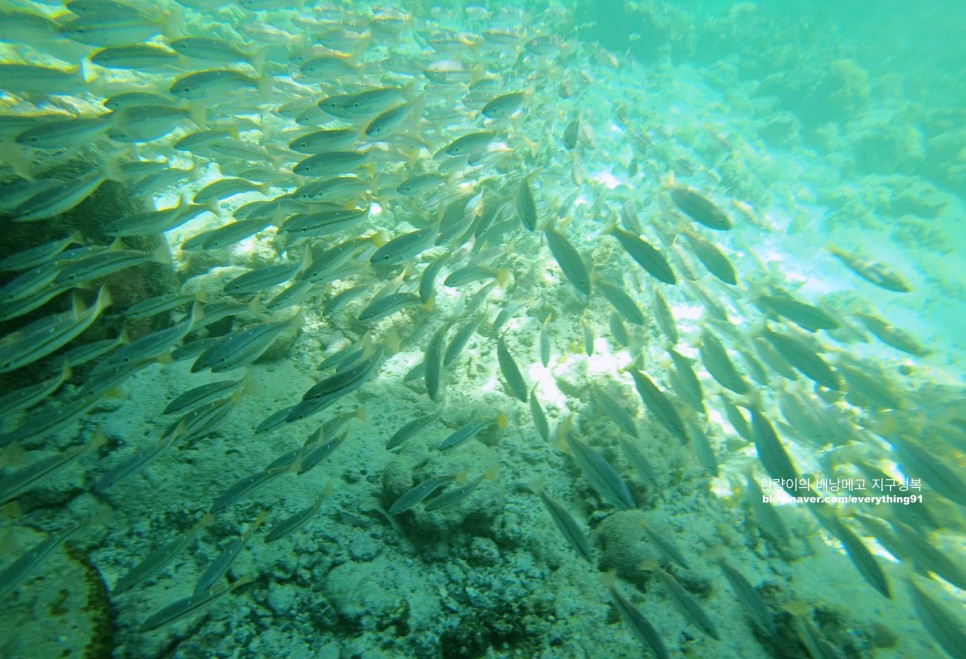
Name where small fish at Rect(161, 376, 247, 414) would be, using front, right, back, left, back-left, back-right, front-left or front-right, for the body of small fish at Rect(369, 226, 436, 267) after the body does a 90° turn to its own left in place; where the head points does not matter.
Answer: right

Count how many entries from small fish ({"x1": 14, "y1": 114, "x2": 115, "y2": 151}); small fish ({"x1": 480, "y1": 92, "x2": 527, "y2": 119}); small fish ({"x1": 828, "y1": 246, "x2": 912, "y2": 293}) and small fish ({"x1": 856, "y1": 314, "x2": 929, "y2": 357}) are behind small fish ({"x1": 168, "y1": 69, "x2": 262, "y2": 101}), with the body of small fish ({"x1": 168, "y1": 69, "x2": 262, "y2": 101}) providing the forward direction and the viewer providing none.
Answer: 3

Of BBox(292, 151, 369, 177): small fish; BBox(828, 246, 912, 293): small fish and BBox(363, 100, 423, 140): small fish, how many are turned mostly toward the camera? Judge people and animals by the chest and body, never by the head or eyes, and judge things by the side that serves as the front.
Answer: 0

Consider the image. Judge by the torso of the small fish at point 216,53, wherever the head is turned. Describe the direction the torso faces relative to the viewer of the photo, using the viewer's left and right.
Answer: facing to the left of the viewer

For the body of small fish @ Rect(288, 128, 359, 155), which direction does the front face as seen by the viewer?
to the viewer's left

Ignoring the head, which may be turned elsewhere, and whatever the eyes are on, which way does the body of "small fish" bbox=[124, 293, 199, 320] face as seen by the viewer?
to the viewer's left
